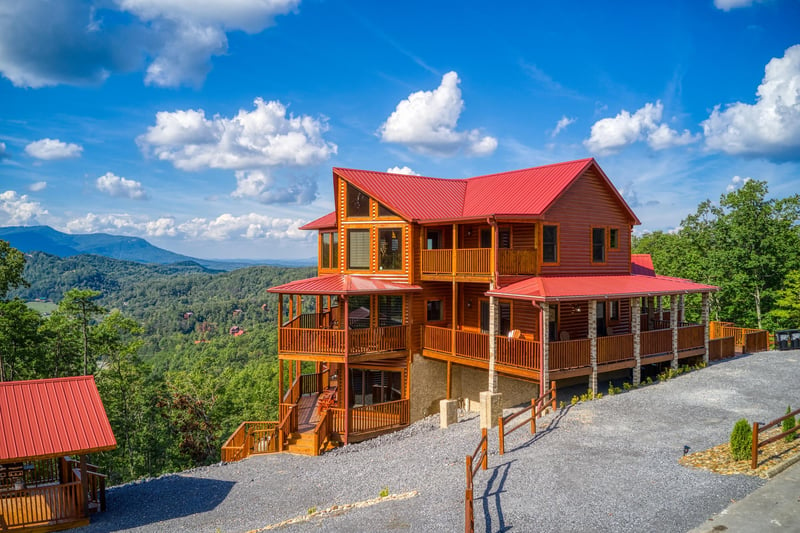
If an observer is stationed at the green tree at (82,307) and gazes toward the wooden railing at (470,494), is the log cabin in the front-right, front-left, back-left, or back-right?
front-left

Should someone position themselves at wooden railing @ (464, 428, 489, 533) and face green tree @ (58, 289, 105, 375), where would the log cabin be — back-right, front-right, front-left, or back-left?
front-right

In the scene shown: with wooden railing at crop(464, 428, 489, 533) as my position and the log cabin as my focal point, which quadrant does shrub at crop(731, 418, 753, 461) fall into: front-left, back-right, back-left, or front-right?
front-right

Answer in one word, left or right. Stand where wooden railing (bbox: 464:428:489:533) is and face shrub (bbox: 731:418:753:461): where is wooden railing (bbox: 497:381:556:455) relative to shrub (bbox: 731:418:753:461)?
left
